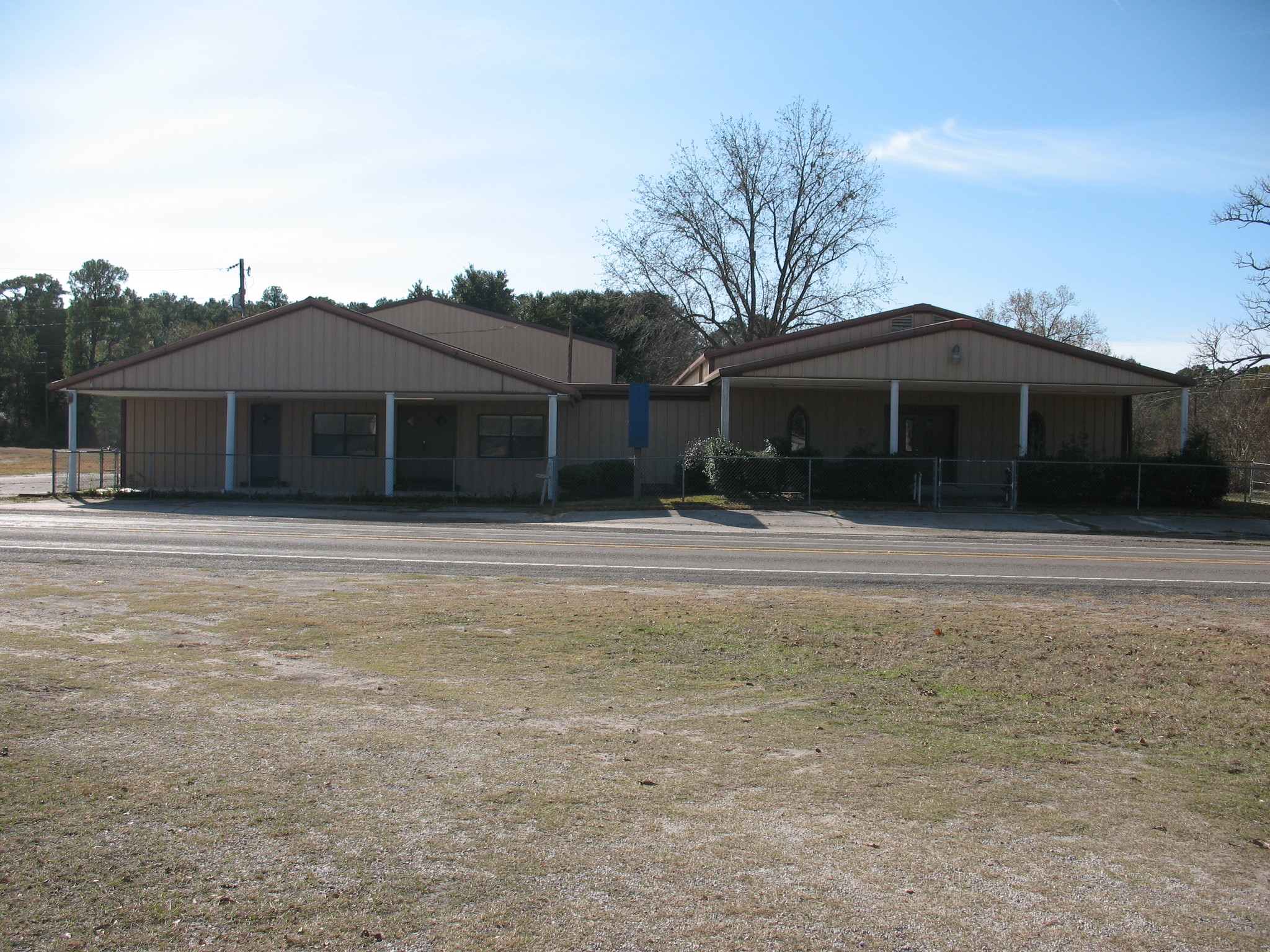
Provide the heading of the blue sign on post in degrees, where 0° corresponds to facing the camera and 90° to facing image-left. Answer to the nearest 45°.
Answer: approximately 0°

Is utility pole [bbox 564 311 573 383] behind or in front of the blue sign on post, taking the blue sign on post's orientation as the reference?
behind

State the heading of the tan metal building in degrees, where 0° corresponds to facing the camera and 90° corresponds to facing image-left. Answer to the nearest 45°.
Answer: approximately 0°

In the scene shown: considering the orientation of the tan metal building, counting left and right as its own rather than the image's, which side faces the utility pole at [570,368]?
back

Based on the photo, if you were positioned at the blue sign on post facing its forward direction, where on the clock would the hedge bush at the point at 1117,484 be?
The hedge bush is roughly at 9 o'clock from the blue sign on post.

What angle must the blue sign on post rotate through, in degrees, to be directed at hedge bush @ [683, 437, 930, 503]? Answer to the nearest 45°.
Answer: approximately 90° to its left

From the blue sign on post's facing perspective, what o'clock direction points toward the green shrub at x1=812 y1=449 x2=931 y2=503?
The green shrub is roughly at 9 o'clock from the blue sign on post.

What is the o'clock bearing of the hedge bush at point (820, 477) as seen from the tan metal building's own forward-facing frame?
The hedge bush is roughly at 10 o'clock from the tan metal building.

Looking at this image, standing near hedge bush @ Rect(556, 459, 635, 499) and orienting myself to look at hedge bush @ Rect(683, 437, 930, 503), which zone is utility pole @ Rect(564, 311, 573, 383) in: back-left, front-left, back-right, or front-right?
back-left

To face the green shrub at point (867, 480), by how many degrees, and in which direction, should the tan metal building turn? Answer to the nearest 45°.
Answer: approximately 45° to its left
